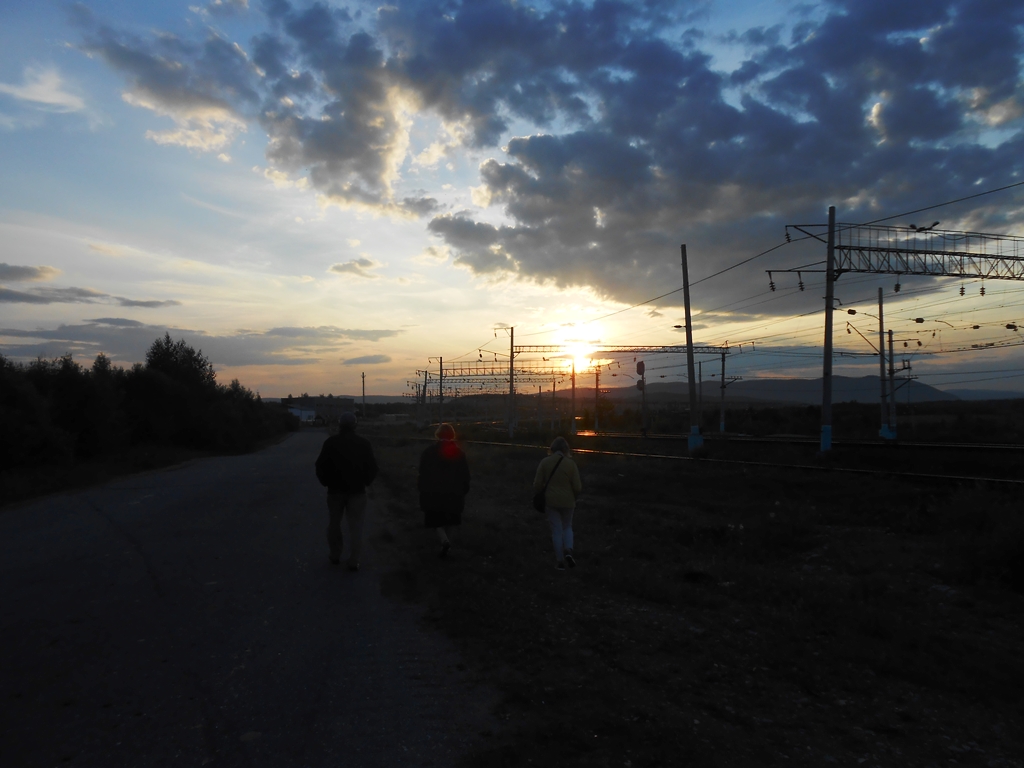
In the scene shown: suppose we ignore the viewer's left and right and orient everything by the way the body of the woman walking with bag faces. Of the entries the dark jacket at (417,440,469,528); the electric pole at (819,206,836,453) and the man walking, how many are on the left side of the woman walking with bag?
2

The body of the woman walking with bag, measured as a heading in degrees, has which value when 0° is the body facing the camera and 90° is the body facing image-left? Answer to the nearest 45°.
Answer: approximately 180°

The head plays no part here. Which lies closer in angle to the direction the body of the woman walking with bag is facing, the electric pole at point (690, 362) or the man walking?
the electric pole

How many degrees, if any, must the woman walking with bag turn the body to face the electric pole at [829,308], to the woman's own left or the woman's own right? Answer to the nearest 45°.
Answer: approximately 45° to the woman's own right

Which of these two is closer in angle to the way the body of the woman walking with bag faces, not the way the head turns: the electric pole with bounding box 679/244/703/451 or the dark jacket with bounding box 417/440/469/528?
the electric pole

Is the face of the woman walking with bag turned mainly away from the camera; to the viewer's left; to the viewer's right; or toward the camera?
away from the camera

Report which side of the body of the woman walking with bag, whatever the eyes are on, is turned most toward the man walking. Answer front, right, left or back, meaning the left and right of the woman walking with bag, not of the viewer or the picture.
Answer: left

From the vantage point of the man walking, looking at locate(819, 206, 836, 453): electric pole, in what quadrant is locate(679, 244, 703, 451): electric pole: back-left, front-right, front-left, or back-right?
front-left

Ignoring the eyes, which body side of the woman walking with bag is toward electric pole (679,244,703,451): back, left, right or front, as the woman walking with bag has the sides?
front

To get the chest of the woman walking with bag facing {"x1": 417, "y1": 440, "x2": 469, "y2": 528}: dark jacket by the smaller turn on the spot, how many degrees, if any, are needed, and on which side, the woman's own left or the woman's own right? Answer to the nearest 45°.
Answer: approximately 90° to the woman's own left
